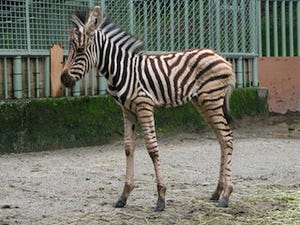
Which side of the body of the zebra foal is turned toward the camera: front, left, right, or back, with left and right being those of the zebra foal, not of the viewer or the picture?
left

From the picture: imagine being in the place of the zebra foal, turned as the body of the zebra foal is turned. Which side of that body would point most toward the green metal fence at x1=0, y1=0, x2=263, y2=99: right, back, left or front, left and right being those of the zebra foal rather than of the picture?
right

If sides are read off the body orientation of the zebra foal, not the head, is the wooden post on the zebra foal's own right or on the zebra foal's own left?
on the zebra foal's own right

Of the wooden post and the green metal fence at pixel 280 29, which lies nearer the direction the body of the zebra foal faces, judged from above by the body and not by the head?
the wooden post
